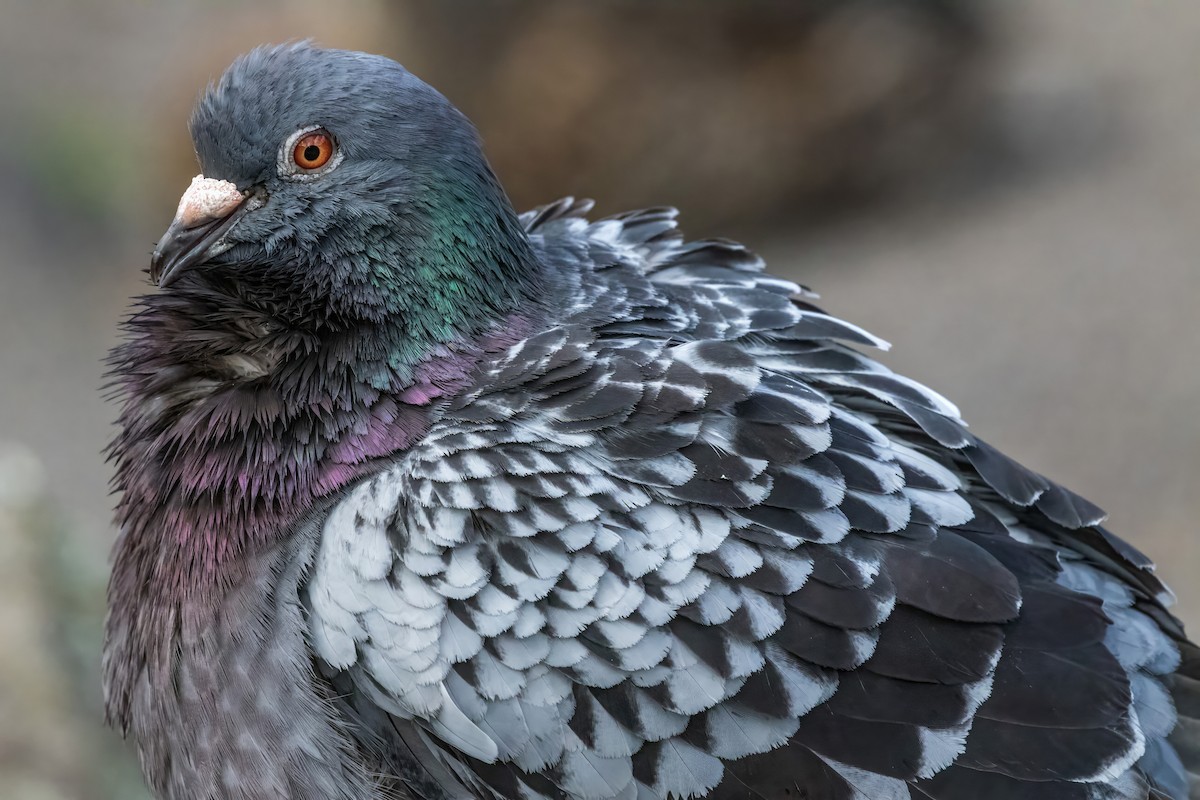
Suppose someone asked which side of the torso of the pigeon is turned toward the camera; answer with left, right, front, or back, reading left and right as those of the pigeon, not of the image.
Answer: left
